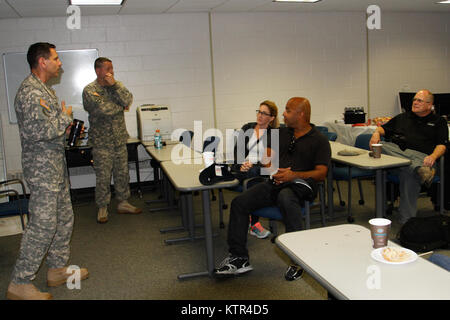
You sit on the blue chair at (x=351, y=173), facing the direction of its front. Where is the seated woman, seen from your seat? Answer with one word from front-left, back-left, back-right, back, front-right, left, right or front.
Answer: front

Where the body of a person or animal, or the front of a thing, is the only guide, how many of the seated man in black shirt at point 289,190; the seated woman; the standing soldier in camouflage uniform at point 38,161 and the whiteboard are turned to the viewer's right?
1

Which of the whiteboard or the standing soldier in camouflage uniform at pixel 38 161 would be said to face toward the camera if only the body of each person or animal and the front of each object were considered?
the whiteboard

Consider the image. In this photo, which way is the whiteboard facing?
toward the camera

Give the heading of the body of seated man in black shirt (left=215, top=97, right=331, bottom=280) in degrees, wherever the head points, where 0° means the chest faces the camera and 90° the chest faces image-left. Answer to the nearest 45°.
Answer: approximately 45°

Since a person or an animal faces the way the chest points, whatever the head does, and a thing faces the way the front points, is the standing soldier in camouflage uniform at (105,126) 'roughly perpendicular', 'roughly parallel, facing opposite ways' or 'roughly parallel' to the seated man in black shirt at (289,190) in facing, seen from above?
roughly perpendicular

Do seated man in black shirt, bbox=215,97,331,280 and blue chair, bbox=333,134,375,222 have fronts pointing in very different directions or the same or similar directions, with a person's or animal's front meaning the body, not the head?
same or similar directions

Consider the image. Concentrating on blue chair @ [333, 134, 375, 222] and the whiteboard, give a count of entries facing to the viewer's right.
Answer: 0

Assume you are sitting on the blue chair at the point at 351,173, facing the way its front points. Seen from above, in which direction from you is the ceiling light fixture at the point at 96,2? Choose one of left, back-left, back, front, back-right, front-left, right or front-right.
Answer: front-right

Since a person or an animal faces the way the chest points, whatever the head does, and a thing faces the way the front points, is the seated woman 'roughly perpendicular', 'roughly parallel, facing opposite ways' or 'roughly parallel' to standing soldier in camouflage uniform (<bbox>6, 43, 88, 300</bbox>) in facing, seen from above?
roughly parallel, facing opposite ways

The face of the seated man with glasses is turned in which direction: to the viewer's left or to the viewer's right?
to the viewer's left

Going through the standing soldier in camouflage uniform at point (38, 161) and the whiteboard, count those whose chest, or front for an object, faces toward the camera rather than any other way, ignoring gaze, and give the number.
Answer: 1

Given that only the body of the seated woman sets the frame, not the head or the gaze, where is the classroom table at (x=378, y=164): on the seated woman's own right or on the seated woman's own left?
on the seated woman's own left

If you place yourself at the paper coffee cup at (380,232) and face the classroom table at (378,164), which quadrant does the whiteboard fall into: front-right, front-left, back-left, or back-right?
front-left

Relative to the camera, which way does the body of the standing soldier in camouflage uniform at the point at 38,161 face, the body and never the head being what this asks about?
to the viewer's right

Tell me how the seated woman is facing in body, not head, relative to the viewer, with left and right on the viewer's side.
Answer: facing the viewer and to the left of the viewer
